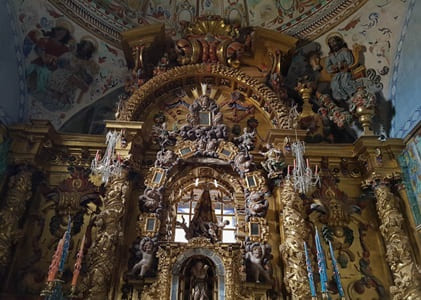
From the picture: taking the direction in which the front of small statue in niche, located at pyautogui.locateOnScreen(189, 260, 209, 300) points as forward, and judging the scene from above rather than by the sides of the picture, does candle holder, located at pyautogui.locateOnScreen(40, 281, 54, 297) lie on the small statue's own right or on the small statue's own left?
on the small statue's own right

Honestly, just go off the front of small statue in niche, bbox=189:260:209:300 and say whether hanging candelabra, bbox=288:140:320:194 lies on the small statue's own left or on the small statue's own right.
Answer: on the small statue's own left

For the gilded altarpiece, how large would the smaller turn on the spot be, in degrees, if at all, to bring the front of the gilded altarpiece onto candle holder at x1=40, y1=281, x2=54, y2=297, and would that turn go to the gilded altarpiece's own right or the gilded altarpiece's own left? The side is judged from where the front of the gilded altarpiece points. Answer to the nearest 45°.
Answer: approximately 45° to the gilded altarpiece's own right

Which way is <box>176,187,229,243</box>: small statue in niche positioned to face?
toward the camera

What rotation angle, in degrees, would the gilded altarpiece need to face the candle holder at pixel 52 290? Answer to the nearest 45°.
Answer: approximately 45° to its right

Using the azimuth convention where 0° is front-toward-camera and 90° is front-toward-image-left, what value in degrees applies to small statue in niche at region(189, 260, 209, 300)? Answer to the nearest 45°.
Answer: approximately 0°

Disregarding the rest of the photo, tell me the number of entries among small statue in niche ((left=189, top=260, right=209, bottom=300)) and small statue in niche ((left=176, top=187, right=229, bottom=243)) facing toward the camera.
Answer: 2
